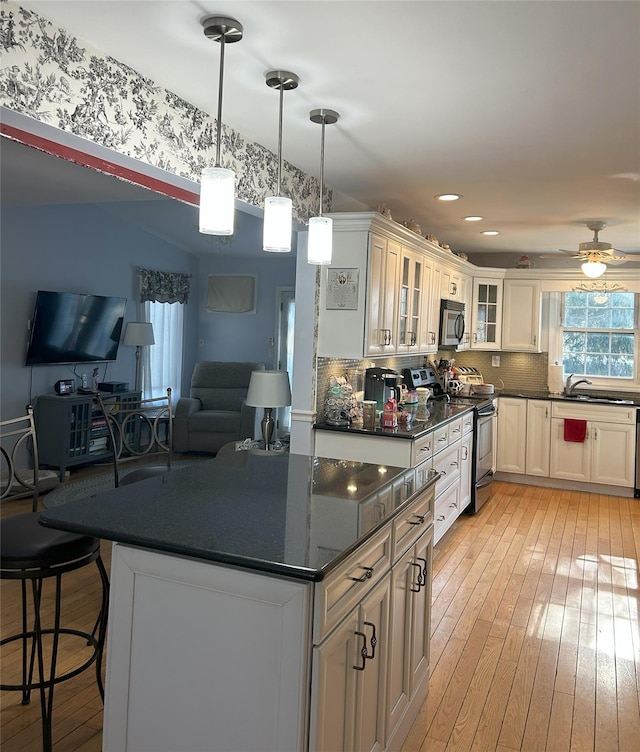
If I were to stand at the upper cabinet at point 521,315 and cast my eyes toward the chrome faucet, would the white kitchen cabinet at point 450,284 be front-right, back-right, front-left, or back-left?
back-right

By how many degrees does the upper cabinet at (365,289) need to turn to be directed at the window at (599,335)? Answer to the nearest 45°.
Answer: approximately 45° to its left

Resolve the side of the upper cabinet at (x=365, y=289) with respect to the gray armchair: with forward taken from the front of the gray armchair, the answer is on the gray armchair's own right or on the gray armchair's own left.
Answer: on the gray armchair's own left

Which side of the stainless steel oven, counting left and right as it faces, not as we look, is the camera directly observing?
right

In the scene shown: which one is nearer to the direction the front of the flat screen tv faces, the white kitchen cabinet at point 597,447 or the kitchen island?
the kitchen island

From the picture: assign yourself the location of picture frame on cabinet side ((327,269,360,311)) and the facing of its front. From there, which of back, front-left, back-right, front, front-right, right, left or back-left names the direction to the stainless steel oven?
back-left

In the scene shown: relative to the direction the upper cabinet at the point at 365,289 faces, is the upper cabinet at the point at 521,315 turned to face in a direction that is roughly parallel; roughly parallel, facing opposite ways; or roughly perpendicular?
roughly perpendicular

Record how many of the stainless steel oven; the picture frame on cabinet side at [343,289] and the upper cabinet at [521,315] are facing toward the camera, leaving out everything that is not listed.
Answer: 2

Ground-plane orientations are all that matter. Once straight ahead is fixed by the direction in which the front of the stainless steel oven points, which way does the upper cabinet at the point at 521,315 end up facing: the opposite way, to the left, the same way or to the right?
to the right

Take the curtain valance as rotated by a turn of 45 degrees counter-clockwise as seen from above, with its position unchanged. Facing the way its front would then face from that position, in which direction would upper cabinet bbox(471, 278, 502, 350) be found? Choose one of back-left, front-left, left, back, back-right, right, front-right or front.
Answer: front-left

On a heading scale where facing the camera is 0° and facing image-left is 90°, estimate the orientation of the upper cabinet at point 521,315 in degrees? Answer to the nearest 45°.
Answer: approximately 0°

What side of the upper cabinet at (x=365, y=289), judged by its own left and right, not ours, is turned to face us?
right

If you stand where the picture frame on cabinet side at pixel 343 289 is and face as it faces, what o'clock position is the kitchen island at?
The kitchen island is roughly at 12 o'clock from the picture frame on cabinet side.
